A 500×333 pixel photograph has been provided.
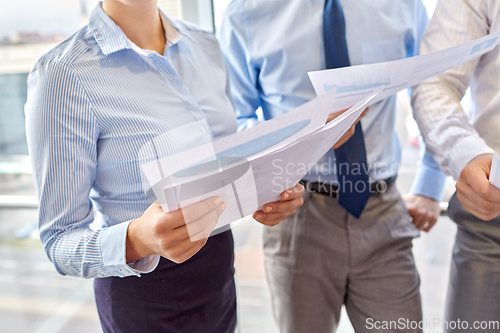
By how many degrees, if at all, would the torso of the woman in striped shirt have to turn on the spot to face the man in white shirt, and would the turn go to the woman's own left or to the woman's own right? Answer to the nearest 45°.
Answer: approximately 45° to the woman's own left

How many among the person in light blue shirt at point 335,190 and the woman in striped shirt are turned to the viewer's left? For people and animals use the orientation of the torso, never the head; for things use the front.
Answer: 0

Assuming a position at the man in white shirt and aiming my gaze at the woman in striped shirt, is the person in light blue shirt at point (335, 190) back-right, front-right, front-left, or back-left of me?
front-right

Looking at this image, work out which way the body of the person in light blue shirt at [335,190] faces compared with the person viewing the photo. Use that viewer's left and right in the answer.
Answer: facing the viewer

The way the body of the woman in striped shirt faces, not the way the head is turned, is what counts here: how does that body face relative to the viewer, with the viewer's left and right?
facing the viewer and to the right of the viewer
